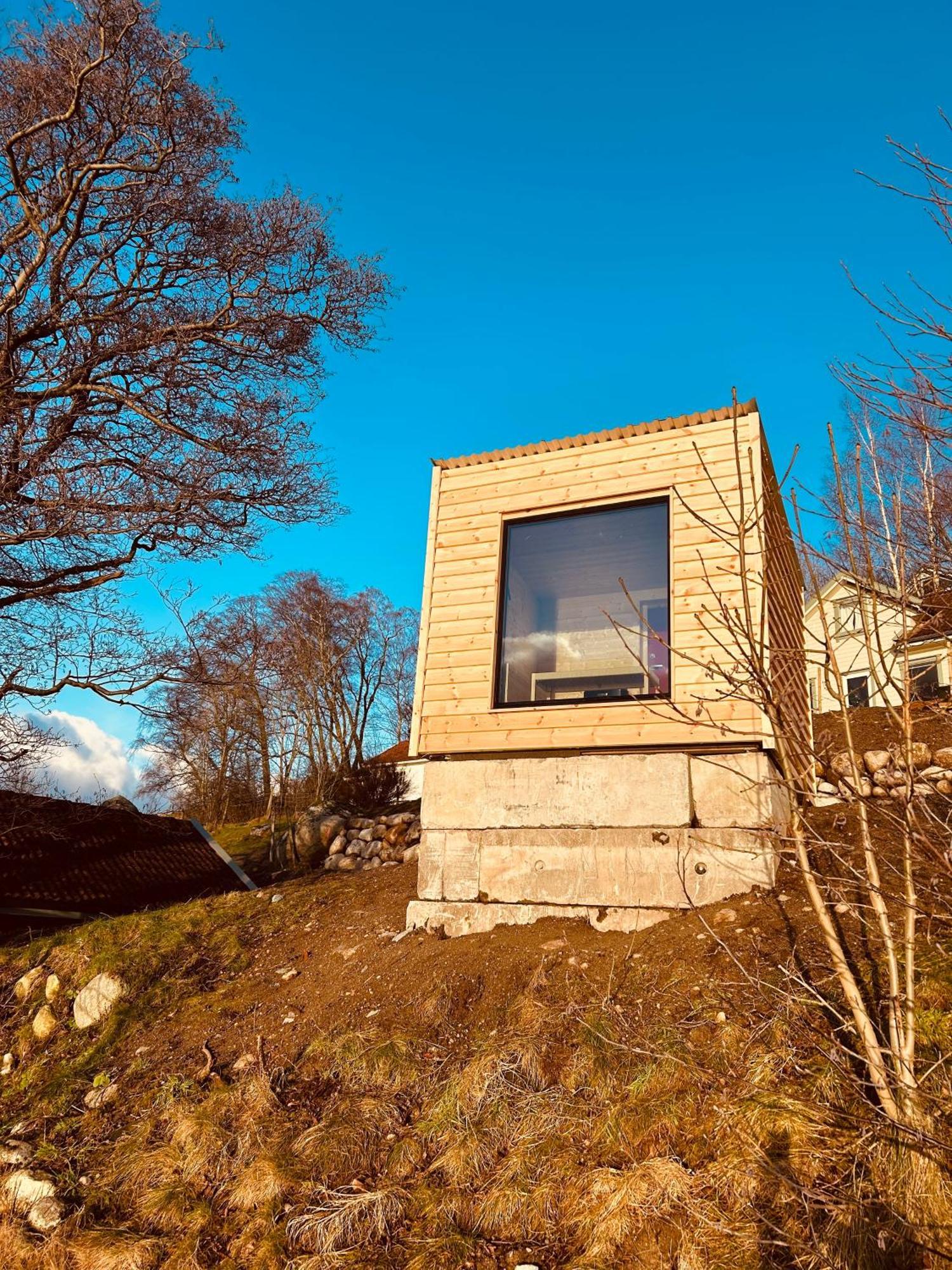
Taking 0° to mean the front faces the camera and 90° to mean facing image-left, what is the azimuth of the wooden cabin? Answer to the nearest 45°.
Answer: approximately 0°

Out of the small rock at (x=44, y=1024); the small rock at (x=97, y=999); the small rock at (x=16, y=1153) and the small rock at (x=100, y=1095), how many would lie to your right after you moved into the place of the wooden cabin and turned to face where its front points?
4

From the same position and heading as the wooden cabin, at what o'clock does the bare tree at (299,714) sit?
The bare tree is roughly at 5 o'clock from the wooden cabin.

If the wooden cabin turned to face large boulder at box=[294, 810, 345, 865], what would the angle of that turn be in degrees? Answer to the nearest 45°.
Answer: approximately 135° to its right

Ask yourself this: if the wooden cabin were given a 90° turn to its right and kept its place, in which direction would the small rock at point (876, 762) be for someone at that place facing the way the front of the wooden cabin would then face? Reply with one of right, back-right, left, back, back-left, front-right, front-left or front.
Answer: back-right

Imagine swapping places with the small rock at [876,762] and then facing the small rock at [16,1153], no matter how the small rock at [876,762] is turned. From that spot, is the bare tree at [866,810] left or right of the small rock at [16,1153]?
left

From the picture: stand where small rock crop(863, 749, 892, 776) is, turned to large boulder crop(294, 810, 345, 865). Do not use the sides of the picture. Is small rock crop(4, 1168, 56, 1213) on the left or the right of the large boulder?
left

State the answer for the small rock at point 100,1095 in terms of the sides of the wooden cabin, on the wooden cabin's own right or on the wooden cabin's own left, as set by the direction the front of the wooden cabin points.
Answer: on the wooden cabin's own right
